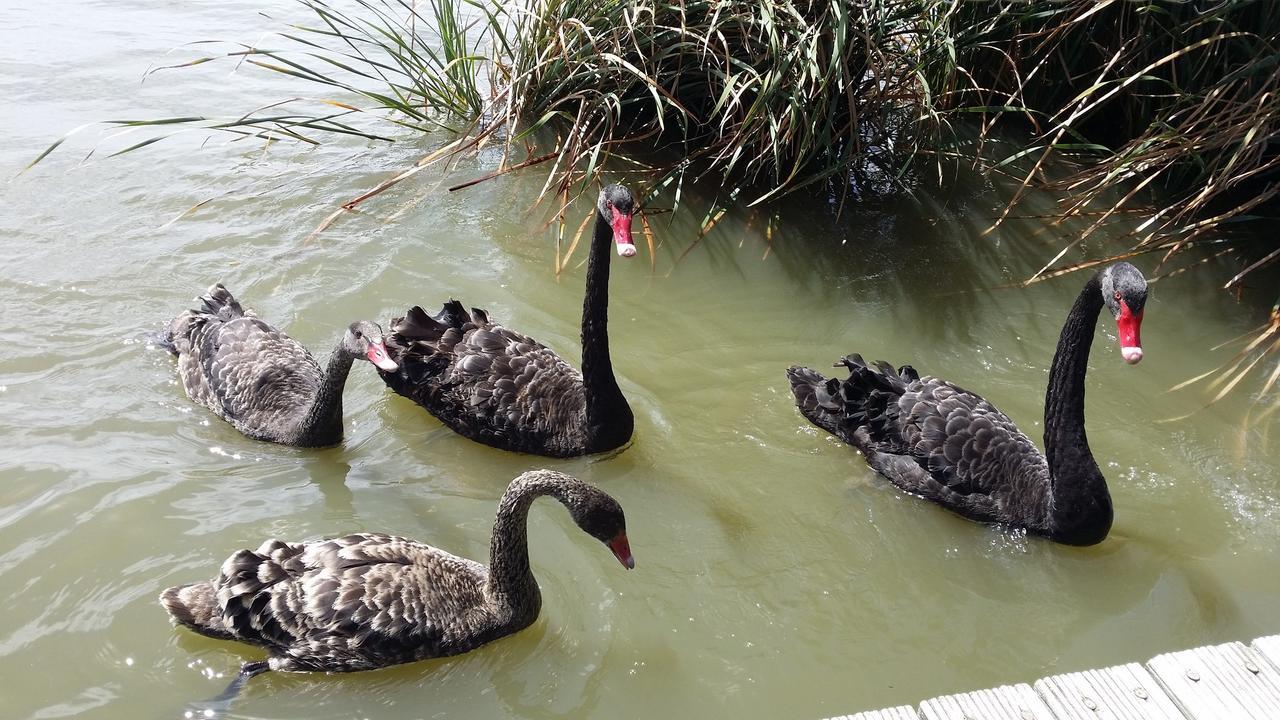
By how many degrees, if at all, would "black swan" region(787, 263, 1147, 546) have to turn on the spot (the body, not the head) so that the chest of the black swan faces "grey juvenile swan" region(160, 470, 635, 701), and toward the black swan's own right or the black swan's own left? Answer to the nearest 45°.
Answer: approximately 90° to the black swan's own right

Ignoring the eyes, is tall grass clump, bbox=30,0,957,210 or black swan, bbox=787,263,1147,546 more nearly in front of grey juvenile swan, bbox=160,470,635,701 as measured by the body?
the black swan

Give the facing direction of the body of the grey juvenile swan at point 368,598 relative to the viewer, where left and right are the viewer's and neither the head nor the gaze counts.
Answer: facing to the right of the viewer

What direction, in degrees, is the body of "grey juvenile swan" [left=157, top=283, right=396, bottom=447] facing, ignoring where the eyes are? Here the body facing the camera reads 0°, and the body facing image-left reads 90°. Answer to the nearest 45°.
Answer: approximately 315°

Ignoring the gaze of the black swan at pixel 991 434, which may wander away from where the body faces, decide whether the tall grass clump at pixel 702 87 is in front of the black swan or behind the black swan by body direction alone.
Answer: behind

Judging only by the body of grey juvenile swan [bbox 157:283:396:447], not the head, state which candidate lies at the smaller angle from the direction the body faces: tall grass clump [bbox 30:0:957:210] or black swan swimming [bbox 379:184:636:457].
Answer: the black swan swimming

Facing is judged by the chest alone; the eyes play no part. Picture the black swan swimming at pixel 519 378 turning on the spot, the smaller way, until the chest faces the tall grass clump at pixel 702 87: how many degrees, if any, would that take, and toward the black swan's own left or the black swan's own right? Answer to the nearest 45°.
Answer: approximately 90° to the black swan's own left
